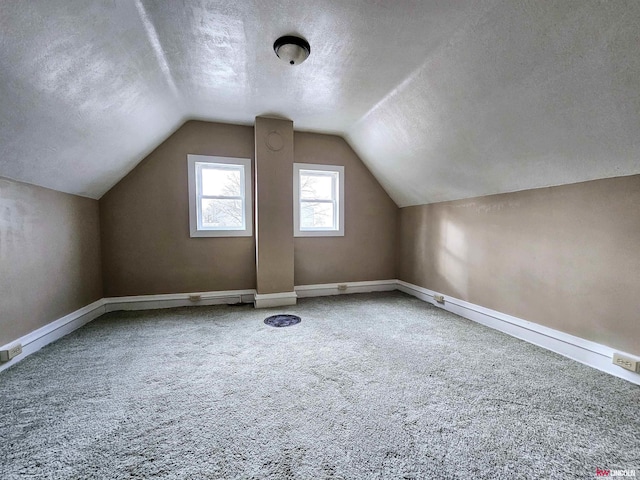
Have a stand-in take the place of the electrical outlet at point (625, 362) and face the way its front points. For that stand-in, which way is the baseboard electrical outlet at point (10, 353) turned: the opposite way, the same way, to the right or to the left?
the opposite way

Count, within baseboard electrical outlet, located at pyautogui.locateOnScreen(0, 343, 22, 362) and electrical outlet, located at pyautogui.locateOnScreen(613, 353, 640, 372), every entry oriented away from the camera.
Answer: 0

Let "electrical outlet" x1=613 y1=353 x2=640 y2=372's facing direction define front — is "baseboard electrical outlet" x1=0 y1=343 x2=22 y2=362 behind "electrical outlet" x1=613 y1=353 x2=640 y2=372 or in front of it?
in front

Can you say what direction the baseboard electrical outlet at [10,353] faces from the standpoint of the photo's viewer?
facing the viewer and to the right of the viewer

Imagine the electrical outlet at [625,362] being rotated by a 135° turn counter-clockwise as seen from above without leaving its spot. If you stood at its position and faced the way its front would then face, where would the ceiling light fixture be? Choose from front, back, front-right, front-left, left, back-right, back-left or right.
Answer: back-right

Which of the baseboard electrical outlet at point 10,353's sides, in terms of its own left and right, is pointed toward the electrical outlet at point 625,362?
front

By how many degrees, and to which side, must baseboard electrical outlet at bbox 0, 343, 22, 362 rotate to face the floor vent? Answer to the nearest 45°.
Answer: approximately 45° to its left

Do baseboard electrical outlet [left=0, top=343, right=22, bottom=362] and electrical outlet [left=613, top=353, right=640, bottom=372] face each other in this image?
yes

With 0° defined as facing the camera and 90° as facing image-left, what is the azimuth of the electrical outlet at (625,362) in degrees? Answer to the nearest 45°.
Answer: approximately 45°
